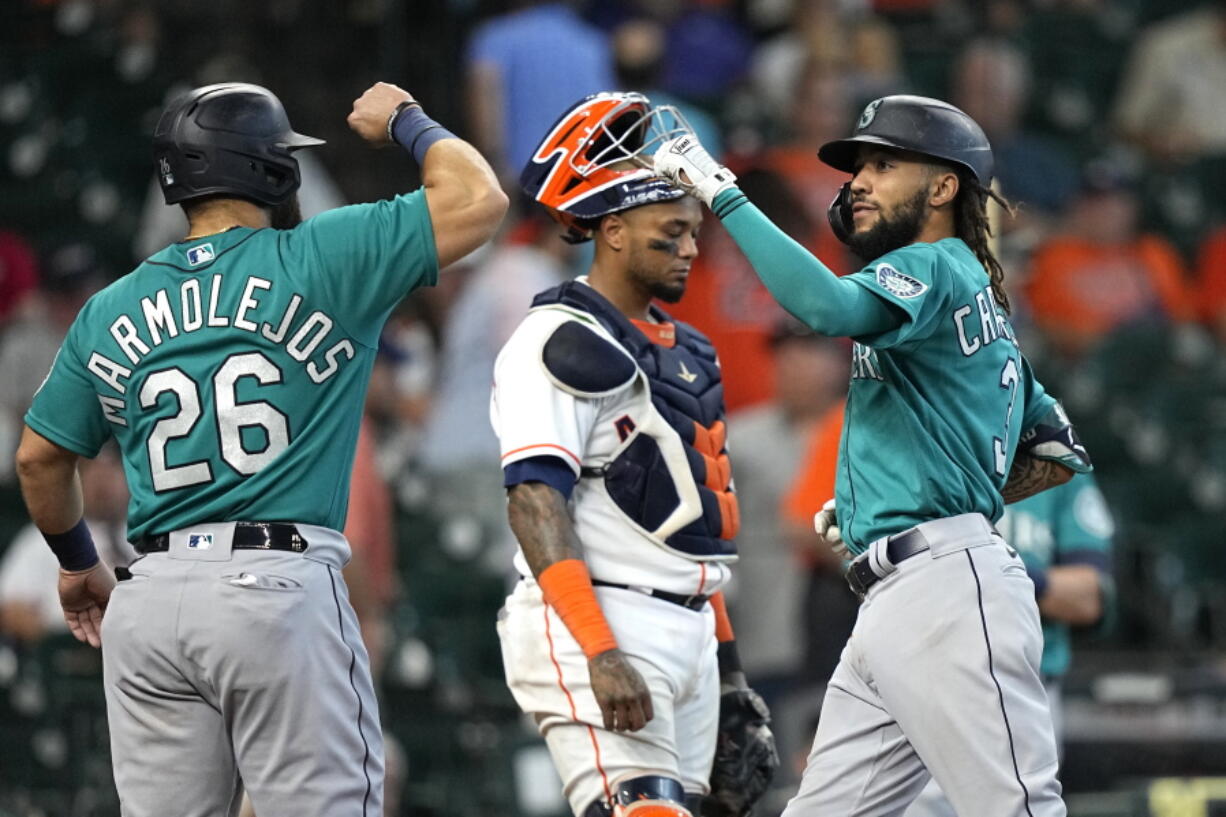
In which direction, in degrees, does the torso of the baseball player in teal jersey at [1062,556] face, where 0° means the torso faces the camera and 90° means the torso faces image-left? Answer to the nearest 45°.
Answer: approximately 45°

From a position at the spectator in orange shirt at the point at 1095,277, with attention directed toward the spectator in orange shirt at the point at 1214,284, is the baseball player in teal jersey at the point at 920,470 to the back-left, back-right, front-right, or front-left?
back-right

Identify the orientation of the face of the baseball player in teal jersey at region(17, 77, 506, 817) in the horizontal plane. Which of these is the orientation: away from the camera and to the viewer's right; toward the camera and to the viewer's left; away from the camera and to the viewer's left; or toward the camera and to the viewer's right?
away from the camera and to the viewer's right

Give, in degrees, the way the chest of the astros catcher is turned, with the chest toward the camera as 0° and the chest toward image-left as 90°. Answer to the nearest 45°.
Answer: approximately 315°

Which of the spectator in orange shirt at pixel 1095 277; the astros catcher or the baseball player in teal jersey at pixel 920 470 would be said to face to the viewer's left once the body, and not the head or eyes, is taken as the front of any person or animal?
the baseball player in teal jersey

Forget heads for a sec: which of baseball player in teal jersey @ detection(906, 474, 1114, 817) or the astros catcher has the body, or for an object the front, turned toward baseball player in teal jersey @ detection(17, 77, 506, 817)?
baseball player in teal jersey @ detection(906, 474, 1114, 817)

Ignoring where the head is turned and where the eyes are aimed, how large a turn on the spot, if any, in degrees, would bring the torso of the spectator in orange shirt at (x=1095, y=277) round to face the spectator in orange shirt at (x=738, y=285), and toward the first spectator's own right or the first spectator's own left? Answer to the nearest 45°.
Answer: approximately 45° to the first spectator's own right

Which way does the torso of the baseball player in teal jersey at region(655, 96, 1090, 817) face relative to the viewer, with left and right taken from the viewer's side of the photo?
facing to the left of the viewer

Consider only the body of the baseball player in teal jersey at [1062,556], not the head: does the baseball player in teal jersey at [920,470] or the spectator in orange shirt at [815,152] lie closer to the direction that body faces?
the baseball player in teal jersey
